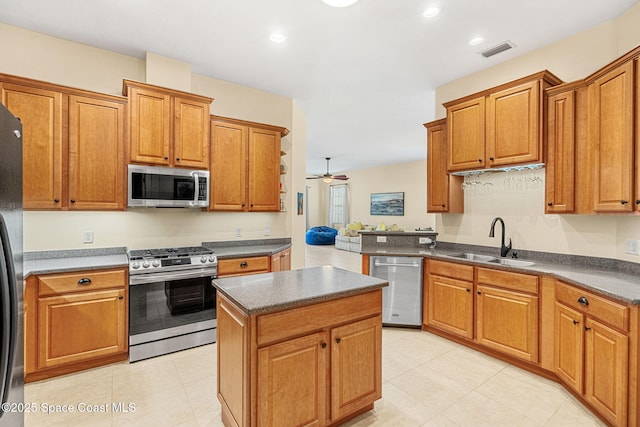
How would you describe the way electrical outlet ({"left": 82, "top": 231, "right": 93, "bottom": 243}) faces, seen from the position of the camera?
facing the viewer

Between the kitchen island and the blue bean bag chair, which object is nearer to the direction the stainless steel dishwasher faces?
the kitchen island

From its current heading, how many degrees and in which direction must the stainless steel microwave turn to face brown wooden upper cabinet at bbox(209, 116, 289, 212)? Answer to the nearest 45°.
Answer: approximately 90° to its left

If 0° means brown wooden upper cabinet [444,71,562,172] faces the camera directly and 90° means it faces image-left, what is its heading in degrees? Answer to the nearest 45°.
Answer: approximately 45°

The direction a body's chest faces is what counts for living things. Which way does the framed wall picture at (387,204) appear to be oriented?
toward the camera

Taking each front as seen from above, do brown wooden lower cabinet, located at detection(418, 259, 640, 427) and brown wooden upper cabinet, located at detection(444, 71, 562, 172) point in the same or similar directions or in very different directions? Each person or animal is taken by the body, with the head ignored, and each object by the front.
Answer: same or similar directions

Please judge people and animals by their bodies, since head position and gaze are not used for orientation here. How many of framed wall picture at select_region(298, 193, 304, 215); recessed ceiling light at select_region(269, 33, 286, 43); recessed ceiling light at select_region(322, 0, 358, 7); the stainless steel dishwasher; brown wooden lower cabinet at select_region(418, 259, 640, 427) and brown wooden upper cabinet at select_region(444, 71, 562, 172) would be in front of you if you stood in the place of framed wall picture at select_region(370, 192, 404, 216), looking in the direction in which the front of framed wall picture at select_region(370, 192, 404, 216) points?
6

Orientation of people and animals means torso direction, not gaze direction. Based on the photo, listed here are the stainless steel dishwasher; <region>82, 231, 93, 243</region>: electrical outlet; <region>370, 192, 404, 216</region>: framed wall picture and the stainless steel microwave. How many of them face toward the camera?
4

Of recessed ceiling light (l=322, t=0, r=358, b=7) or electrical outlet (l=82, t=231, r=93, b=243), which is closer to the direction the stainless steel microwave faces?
the recessed ceiling light

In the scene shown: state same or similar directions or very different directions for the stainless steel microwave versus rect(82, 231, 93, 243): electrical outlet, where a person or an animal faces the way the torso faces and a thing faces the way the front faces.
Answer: same or similar directions

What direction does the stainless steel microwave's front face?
toward the camera

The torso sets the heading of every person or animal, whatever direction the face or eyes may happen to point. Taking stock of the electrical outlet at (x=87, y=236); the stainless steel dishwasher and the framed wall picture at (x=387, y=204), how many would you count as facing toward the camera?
3

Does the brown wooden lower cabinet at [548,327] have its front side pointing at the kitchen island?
yes

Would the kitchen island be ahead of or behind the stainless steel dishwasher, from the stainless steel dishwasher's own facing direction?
ahead

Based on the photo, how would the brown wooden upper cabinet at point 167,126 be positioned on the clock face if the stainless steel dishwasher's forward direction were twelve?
The brown wooden upper cabinet is roughly at 2 o'clock from the stainless steel dishwasher.

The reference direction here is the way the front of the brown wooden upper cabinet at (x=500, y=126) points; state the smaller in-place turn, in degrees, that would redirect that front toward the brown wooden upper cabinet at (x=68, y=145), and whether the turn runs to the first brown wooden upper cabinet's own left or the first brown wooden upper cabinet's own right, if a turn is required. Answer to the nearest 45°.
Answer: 0° — it already faces it

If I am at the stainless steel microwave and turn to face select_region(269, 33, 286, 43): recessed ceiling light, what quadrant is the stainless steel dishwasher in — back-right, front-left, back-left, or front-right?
front-left

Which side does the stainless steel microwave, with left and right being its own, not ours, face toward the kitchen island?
front
